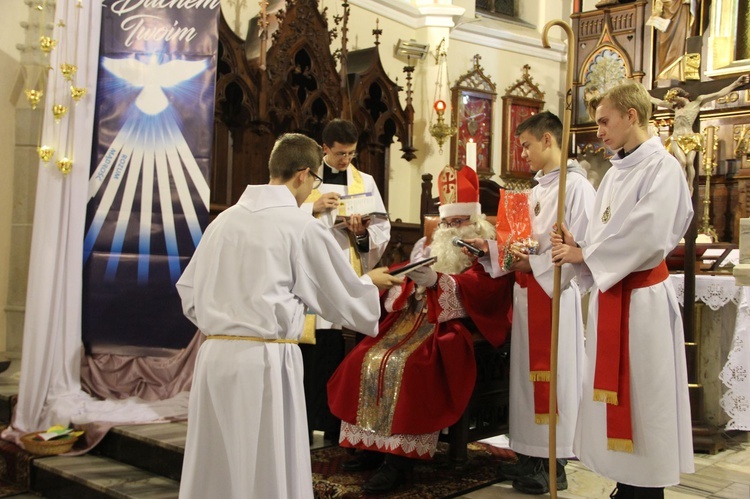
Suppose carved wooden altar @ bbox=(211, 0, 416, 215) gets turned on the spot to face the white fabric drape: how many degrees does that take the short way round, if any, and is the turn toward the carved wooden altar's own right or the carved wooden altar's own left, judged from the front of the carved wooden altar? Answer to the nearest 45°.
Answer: approximately 45° to the carved wooden altar's own right

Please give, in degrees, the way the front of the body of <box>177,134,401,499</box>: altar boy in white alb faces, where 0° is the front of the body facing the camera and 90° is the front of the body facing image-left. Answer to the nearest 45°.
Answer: approximately 225°

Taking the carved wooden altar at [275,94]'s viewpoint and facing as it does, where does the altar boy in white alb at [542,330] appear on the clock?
The altar boy in white alb is roughly at 11 o'clock from the carved wooden altar.

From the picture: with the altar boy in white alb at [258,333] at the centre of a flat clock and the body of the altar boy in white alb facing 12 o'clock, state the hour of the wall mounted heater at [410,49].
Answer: The wall mounted heater is roughly at 11 o'clock from the altar boy in white alb.

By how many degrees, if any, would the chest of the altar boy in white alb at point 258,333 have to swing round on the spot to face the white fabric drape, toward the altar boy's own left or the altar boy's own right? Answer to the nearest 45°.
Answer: approximately 90° to the altar boy's own left

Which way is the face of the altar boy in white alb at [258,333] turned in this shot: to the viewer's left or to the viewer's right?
to the viewer's right
